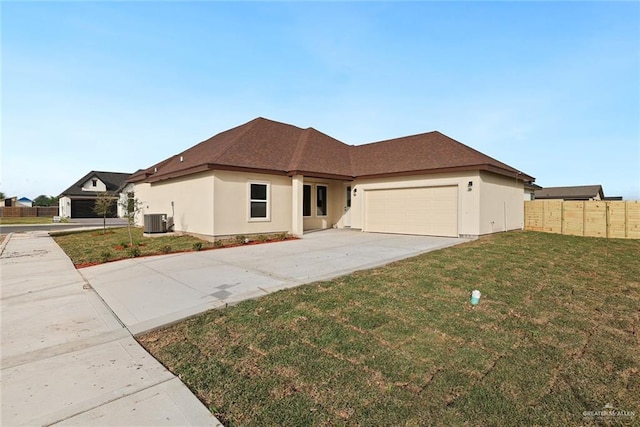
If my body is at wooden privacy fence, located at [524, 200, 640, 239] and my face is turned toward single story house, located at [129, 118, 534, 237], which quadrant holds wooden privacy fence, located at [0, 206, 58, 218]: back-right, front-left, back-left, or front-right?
front-right

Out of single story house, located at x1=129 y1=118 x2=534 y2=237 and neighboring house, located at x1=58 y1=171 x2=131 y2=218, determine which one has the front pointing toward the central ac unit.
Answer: the neighboring house

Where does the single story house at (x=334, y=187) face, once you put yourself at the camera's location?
facing the viewer

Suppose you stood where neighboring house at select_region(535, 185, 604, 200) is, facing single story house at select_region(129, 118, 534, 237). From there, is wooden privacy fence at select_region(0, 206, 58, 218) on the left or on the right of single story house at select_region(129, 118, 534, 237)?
right

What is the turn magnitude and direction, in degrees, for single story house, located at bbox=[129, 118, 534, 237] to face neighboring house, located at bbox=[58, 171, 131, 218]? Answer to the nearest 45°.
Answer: approximately 135° to its right

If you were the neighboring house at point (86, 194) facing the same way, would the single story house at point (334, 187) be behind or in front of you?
in front

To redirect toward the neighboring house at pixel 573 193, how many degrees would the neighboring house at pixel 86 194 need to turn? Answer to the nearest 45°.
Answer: approximately 45° to its left

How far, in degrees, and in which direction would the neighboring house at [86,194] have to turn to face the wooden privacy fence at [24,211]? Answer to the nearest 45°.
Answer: approximately 135° to its right

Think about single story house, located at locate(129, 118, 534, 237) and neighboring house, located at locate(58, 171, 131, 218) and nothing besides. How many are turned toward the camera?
2

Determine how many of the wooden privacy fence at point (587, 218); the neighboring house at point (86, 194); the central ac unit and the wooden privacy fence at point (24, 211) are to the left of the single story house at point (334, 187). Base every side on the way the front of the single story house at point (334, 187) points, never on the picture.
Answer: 1

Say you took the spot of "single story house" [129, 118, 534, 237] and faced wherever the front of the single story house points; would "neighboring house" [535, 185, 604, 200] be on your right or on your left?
on your left

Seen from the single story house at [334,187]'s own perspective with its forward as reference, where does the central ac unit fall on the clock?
The central ac unit is roughly at 3 o'clock from the single story house.

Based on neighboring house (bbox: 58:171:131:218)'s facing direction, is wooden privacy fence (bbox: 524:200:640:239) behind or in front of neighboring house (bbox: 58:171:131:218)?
in front
